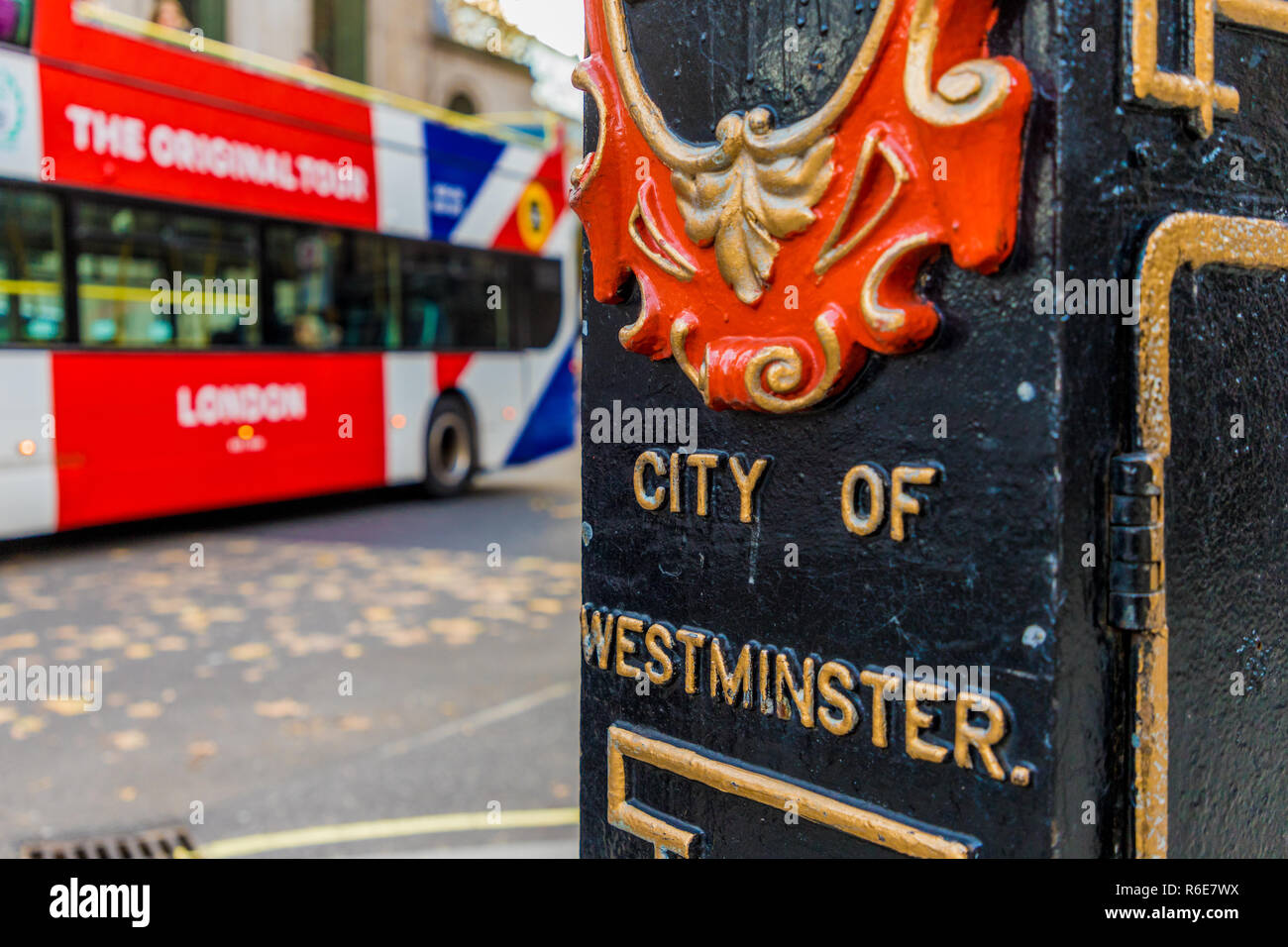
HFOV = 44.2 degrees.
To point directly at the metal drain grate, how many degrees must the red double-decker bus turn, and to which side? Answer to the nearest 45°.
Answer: approximately 45° to its left

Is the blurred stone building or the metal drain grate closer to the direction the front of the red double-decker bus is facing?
the metal drain grate

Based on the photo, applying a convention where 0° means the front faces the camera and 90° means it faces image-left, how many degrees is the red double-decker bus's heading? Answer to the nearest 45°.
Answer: approximately 45°

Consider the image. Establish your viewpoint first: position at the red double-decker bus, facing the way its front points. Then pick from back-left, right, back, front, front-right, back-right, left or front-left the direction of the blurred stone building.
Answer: back-right
